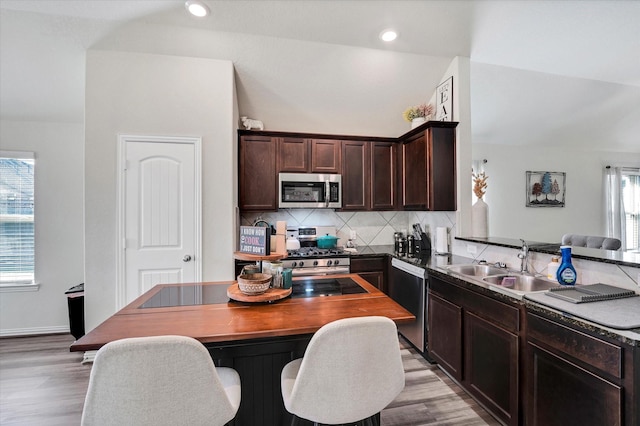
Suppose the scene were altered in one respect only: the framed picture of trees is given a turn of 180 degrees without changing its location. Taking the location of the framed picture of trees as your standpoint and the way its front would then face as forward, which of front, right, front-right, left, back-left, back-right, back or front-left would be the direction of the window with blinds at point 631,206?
front-right

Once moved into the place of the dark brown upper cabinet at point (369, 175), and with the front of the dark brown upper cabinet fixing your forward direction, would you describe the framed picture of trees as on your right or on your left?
on your left

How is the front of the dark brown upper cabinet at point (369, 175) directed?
toward the camera

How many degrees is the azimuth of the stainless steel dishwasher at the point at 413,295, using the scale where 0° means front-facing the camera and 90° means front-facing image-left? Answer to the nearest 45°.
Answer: approximately 45°

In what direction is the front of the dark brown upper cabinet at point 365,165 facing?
toward the camera

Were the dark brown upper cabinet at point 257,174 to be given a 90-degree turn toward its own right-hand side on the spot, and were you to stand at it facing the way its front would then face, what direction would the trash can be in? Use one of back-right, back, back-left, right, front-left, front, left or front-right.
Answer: front

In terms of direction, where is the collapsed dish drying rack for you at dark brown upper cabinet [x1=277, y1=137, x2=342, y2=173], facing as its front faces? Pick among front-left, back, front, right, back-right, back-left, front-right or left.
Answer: front-left
